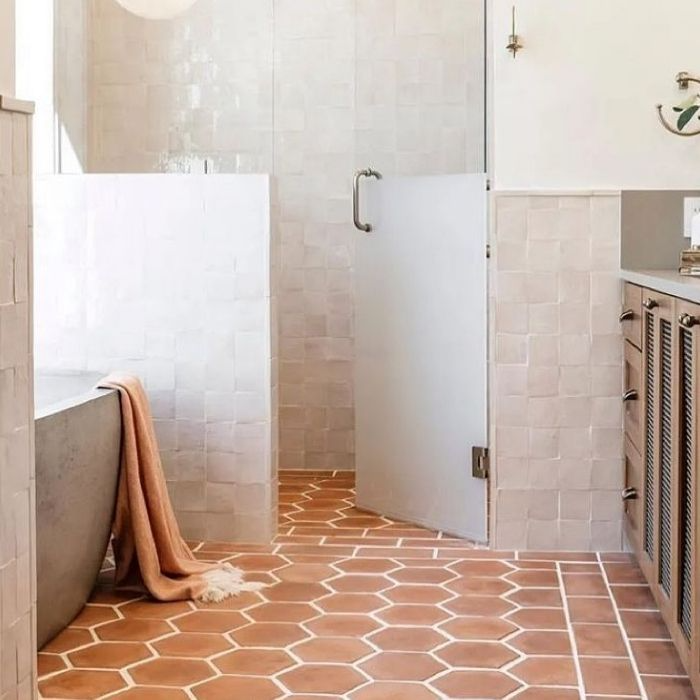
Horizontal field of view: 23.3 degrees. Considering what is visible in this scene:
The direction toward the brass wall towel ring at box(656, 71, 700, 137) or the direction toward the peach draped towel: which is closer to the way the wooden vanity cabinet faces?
the peach draped towel

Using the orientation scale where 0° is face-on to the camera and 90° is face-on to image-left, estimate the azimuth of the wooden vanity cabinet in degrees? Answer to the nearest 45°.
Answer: approximately 90°

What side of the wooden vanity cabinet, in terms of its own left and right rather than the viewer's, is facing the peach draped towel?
front

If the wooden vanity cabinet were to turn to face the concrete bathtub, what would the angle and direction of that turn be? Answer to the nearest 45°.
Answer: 0° — it already faces it

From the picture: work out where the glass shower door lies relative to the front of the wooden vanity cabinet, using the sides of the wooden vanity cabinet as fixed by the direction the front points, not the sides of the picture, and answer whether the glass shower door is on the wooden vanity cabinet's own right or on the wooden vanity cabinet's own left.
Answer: on the wooden vanity cabinet's own right

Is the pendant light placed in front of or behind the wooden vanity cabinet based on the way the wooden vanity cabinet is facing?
in front
